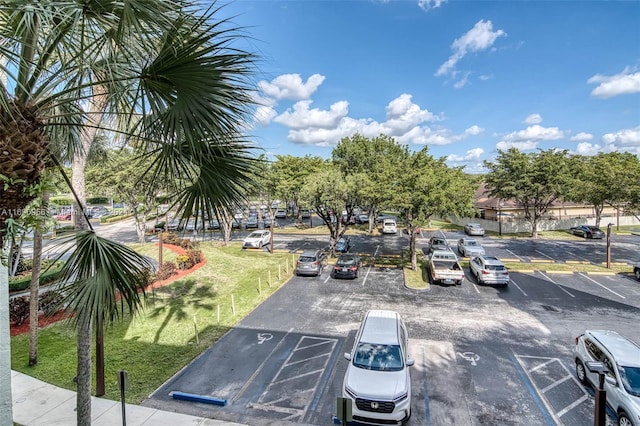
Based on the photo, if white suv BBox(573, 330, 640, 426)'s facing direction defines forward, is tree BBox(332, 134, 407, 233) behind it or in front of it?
behind

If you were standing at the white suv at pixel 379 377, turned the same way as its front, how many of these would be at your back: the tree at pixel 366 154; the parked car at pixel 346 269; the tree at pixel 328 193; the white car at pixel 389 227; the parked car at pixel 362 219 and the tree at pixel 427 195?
6

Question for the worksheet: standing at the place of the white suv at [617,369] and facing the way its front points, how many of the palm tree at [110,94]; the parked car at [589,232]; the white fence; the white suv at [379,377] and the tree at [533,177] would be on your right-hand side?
2

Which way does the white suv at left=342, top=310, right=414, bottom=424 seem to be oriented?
toward the camera

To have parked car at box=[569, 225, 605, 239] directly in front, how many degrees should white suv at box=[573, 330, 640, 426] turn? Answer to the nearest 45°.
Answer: approximately 135° to its left

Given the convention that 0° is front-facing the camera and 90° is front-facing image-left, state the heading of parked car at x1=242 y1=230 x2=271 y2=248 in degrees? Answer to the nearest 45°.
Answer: approximately 45°

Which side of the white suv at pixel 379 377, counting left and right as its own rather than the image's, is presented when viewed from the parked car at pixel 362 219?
back

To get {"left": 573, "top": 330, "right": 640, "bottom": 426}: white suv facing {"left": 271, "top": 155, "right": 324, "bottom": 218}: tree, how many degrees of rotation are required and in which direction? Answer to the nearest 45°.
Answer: approximately 180°
